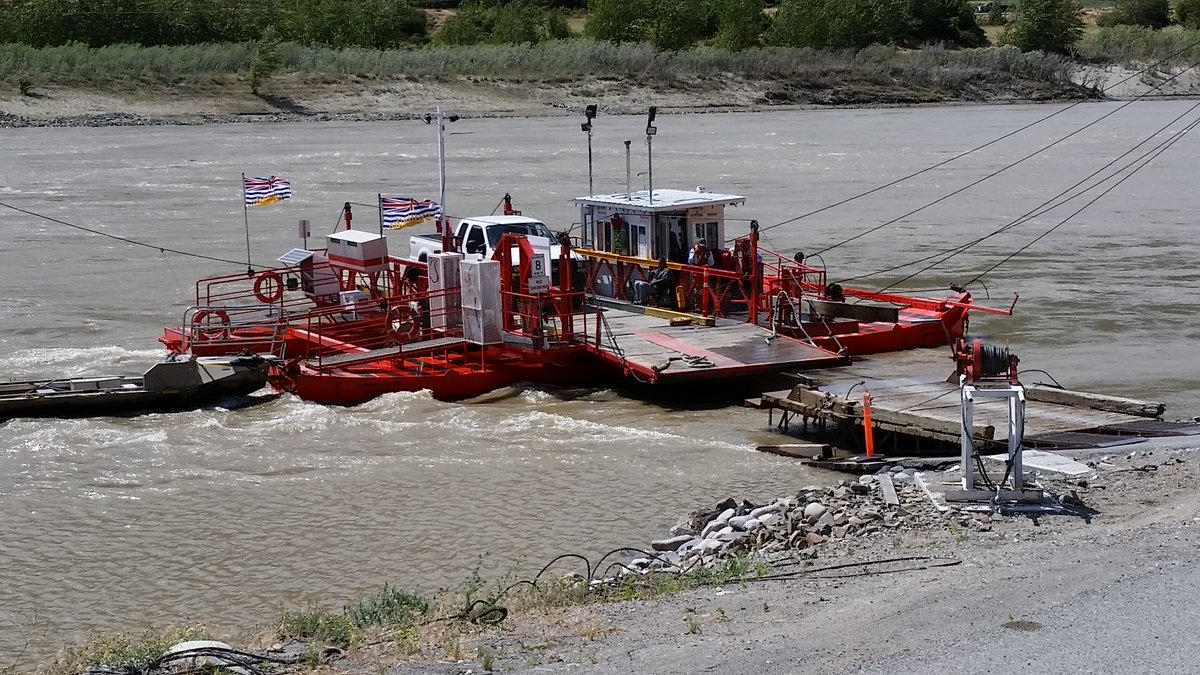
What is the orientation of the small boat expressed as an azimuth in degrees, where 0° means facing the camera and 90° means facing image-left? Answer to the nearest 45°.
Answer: approximately 270°

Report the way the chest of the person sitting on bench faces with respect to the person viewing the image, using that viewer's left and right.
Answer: facing the viewer and to the left of the viewer

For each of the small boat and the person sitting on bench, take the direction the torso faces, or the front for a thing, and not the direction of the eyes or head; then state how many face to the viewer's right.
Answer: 1

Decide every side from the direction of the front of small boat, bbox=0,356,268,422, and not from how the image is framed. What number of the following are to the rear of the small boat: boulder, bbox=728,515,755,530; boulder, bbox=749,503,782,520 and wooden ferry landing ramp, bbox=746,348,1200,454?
0

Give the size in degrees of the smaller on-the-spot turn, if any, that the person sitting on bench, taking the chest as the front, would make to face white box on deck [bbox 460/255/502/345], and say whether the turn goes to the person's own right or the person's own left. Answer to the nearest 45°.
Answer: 0° — they already face it

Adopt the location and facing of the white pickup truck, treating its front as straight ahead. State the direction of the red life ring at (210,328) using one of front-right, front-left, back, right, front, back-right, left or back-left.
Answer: back-right

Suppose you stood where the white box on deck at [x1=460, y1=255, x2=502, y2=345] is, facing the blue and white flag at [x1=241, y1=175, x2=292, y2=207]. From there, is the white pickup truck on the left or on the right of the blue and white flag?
right

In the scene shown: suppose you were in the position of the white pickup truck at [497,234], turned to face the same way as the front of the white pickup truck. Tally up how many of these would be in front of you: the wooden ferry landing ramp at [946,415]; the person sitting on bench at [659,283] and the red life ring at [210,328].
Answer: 2

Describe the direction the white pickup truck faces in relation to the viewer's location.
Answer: facing the viewer and to the right of the viewer

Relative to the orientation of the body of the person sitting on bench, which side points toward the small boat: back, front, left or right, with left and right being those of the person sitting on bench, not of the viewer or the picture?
front

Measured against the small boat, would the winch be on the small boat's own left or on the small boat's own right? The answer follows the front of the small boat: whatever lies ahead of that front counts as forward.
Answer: on the small boat's own right

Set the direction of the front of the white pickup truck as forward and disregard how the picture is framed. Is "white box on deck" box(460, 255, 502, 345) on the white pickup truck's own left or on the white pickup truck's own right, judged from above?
on the white pickup truck's own right

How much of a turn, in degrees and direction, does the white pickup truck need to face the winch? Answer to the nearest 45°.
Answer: approximately 45° to its right

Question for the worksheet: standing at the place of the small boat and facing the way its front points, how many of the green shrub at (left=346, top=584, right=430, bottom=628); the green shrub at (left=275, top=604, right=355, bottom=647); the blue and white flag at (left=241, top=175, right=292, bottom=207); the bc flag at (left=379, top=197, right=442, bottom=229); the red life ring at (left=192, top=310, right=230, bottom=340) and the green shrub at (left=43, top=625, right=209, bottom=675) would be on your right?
3

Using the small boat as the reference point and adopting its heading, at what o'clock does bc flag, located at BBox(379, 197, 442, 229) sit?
The bc flag is roughly at 11 o'clock from the small boat.

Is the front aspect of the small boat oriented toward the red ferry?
yes
